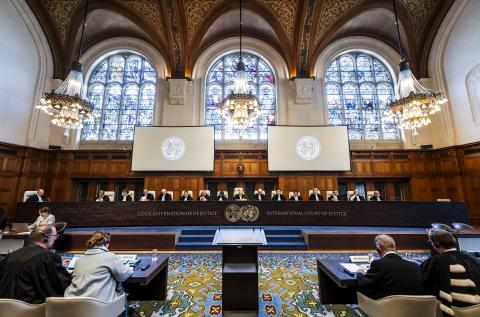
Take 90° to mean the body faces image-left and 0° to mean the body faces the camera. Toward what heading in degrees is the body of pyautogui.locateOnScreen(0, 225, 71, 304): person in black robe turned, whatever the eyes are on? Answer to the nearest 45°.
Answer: approximately 225°

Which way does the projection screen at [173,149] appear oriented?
toward the camera

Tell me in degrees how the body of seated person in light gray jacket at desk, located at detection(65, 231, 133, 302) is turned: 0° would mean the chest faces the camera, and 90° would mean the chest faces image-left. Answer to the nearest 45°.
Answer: approximately 225°

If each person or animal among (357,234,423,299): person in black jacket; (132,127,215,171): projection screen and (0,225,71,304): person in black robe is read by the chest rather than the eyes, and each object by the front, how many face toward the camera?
1

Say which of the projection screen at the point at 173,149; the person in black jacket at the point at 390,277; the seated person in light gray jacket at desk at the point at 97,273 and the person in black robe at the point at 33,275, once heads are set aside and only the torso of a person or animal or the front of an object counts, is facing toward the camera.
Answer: the projection screen

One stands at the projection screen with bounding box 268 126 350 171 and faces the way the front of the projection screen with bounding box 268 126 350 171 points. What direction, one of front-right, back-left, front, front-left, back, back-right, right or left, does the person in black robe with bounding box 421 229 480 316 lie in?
front

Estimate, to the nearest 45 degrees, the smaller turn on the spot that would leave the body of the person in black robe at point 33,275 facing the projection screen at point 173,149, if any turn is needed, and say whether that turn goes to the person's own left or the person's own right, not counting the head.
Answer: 0° — they already face it

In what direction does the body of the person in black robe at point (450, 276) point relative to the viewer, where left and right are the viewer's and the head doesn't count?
facing away from the viewer and to the left of the viewer

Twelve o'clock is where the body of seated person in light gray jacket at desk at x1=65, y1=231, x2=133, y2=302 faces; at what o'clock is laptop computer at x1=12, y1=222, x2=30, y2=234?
The laptop computer is roughly at 10 o'clock from the seated person in light gray jacket at desk.

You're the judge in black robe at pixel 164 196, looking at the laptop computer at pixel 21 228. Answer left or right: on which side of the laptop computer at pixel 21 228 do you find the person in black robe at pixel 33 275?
left

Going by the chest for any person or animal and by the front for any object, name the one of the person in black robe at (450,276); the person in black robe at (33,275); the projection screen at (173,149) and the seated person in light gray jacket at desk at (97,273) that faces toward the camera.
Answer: the projection screen

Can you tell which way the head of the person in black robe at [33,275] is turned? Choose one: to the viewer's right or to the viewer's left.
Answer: to the viewer's right

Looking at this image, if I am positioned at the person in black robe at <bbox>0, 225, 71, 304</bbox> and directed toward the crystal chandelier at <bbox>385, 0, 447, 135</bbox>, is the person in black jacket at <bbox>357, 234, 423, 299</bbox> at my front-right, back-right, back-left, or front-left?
front-right

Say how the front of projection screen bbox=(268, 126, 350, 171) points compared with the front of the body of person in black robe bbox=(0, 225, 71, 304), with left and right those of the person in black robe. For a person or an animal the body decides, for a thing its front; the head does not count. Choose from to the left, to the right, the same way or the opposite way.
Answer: the opposite way

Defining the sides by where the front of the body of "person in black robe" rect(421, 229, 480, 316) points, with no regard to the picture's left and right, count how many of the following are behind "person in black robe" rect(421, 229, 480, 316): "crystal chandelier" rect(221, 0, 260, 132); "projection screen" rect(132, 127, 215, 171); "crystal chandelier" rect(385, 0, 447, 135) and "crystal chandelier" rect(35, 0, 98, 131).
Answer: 0

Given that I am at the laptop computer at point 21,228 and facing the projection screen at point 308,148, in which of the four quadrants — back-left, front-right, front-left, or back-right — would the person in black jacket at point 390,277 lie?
front-right

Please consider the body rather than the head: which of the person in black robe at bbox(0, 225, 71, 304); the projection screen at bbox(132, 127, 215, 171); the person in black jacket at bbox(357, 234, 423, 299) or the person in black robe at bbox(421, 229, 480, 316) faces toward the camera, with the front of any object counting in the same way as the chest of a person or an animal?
the projection screen

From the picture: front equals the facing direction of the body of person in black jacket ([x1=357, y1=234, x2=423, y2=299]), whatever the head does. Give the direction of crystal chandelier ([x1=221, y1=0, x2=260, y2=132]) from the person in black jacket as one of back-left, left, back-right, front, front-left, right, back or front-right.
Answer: front

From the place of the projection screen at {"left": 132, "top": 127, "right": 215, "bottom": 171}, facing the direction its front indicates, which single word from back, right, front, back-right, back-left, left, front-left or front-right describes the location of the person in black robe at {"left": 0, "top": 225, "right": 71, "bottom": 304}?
front

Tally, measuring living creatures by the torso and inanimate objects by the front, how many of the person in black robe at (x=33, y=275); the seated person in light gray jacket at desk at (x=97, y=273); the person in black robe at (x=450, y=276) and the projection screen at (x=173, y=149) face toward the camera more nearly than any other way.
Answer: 1

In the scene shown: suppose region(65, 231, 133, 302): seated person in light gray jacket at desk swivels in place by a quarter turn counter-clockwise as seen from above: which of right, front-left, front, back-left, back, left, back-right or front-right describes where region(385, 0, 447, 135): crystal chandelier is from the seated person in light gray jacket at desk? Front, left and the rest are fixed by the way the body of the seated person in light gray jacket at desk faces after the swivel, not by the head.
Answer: back-right

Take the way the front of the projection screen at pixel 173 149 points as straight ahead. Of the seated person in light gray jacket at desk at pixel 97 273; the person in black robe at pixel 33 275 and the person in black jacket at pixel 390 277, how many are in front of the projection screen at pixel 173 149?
3
